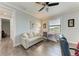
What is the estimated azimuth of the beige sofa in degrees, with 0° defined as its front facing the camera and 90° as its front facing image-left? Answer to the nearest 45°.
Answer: approximately 315°

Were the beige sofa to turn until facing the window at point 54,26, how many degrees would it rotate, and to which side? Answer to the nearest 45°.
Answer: approximately 45° to its left
